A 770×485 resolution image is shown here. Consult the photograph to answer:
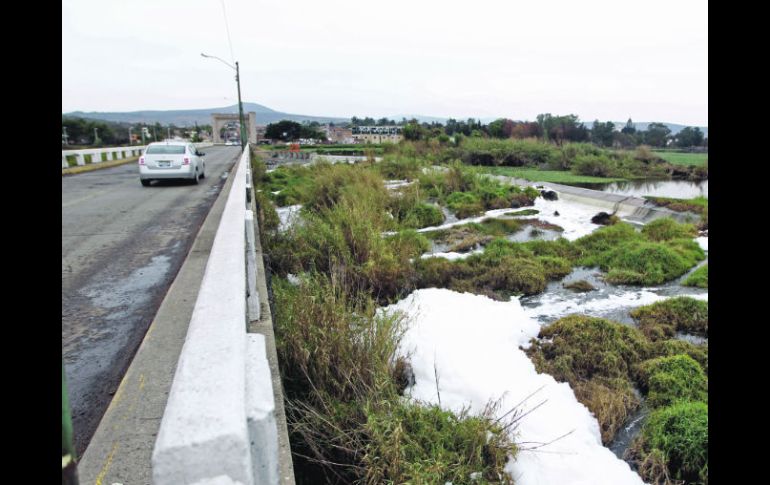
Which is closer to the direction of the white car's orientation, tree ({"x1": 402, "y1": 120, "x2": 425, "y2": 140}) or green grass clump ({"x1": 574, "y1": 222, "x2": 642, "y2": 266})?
the tree

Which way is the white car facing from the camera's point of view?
away from the camera

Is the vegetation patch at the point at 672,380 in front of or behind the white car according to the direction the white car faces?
behind

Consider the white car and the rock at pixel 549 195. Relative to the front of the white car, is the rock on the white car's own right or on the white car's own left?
on the white car's own right

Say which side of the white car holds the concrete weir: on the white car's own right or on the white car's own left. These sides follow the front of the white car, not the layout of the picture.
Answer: on the white car's own right

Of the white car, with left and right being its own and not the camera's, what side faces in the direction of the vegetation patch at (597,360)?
back

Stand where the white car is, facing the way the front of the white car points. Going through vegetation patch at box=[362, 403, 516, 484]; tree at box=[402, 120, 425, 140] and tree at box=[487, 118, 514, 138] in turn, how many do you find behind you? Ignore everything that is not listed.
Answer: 1

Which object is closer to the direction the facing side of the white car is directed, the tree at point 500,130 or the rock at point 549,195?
the tree

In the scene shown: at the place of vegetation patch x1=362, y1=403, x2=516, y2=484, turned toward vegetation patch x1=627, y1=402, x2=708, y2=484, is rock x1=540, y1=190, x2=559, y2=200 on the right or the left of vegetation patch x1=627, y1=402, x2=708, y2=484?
left

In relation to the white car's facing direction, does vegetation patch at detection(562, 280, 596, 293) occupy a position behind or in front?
behind

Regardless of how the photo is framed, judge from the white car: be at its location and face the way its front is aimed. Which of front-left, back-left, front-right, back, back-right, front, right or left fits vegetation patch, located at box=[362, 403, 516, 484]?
back
